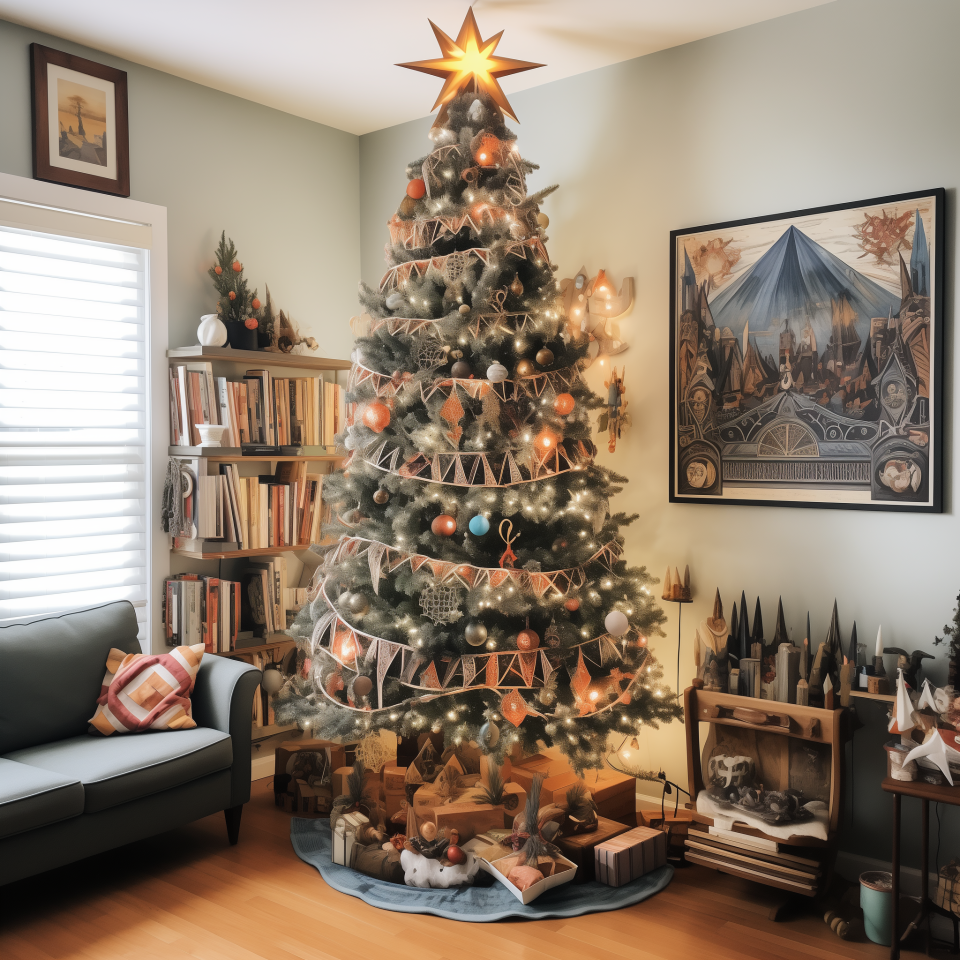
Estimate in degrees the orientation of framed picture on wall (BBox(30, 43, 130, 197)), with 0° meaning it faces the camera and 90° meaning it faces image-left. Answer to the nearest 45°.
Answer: approximately 315°

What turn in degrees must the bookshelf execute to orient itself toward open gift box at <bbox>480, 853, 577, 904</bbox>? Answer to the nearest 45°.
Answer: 0° — it already faces it

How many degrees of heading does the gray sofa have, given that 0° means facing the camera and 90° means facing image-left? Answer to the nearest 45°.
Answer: approximately 315°

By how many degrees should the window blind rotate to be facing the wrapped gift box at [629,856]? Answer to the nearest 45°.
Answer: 0° — it already faces it

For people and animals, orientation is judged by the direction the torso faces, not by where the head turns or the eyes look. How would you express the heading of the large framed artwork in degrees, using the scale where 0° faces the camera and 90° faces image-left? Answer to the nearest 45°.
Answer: approximately 45°

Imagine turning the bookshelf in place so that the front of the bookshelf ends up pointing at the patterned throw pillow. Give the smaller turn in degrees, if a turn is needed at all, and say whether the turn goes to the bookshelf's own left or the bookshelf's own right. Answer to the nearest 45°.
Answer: approximately 90° to the bookshelf's own right

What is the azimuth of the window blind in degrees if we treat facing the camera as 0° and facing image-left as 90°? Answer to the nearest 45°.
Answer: approximately 315°
